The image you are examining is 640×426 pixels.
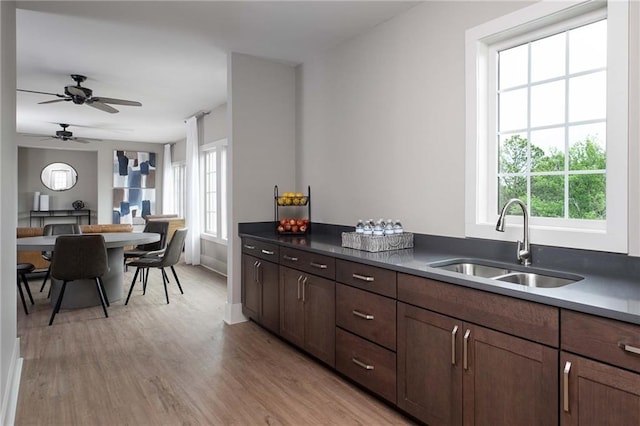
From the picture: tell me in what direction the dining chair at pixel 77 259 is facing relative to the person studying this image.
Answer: facing away from the viewer

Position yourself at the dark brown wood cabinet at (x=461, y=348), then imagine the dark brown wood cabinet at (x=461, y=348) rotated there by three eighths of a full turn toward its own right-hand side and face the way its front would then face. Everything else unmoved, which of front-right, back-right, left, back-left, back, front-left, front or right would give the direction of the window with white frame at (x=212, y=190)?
front-left

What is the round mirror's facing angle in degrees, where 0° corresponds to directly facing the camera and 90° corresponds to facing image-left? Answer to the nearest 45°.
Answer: approximately 0°

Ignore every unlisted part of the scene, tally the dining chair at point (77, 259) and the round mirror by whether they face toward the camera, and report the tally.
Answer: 1

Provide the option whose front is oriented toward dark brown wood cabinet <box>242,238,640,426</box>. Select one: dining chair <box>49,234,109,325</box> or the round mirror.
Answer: the round mirror

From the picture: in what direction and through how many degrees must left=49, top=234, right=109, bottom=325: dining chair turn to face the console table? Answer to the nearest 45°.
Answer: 0° — it already faces it

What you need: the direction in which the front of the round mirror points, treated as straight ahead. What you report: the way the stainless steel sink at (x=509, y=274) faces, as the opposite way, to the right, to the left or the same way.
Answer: to the right

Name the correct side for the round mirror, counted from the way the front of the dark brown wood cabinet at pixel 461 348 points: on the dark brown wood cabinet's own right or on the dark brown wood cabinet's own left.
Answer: on the dark brown wood cabinet's own right

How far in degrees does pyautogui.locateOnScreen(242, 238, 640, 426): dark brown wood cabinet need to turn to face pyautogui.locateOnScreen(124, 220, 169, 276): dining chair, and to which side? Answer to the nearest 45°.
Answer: approximately 90° to its right

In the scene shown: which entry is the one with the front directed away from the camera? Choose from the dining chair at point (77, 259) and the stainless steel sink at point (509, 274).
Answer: the dining chair

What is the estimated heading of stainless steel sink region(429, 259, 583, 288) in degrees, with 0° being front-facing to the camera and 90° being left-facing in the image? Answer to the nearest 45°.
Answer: approximately 45°
